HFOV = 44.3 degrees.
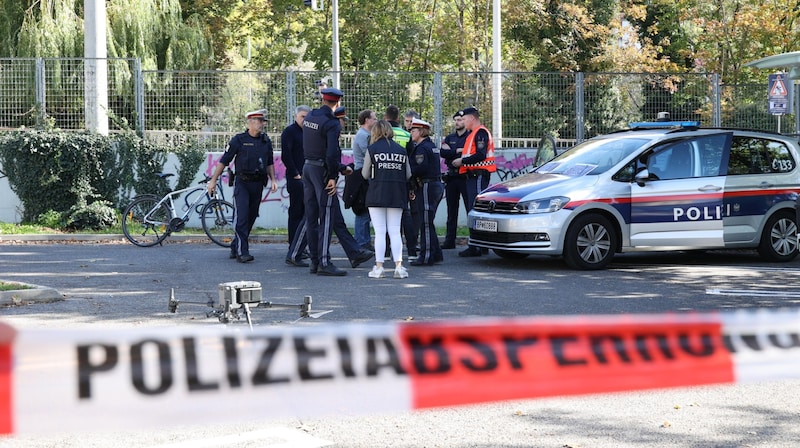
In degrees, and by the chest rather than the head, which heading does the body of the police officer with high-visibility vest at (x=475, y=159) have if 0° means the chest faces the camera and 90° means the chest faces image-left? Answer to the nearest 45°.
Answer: approximately 90°

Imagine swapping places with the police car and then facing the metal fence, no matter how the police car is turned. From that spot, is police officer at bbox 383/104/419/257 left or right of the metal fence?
left

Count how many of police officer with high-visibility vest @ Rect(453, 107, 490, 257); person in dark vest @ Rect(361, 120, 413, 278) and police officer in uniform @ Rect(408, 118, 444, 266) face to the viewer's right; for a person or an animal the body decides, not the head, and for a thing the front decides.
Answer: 0

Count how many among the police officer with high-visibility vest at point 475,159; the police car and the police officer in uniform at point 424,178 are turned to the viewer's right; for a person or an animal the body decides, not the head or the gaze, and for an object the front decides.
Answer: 0

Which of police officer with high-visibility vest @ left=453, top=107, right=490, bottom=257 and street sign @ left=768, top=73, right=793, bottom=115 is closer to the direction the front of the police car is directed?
the police officer with high-visibility vest

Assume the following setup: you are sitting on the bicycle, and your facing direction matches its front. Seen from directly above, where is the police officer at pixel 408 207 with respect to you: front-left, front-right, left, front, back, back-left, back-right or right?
front-right

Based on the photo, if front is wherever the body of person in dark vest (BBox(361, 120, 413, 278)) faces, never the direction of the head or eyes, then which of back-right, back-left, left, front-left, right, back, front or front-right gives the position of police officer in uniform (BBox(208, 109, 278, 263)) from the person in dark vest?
front-left

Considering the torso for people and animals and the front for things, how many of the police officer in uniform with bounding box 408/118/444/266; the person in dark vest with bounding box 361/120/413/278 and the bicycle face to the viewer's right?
1

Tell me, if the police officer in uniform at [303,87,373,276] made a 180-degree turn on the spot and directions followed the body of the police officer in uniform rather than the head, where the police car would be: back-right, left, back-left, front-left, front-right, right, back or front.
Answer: back-left

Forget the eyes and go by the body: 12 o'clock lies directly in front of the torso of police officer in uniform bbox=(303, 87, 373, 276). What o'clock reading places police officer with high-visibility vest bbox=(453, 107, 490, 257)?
The police officer with high-visibility vest is roughly at 12 o'clock from the police officer in uniform.

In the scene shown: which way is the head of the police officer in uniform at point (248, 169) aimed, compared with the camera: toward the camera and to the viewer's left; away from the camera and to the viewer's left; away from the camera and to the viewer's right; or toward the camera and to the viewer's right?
toward the camera and to the viewer's right

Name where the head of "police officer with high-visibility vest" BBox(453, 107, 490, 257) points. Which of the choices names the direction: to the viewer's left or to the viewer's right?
to the viewer's left

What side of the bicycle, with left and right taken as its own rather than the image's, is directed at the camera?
right

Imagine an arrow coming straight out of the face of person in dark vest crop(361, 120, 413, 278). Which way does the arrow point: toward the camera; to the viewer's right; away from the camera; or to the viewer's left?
away from the camera

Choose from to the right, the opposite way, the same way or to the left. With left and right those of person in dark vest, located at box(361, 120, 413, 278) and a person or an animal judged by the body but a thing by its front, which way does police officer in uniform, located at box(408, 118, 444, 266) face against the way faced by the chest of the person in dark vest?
to the left

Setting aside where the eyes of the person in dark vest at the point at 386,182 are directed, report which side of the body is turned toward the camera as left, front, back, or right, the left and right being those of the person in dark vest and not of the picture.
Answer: back

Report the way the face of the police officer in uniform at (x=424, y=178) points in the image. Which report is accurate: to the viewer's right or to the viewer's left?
to the viewer's left

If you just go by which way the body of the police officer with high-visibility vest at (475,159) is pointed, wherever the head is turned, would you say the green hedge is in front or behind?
in front

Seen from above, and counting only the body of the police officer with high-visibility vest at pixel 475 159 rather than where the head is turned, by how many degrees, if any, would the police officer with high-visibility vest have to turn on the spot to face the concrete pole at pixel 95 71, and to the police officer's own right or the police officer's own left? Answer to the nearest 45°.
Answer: approximately 45° to the police officer's own right

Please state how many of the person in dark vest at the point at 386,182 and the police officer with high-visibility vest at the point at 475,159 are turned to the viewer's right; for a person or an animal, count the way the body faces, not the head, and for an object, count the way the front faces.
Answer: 0
